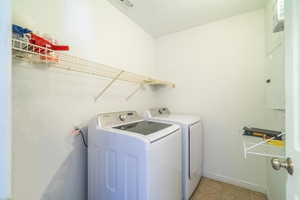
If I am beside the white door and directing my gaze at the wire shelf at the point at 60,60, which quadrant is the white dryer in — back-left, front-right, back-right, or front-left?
front-right

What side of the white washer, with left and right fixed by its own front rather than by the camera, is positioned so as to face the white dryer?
left

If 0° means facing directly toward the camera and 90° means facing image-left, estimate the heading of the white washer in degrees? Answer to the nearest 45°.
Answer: approximately 315°

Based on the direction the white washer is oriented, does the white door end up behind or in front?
in front

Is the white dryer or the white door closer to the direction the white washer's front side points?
the white door

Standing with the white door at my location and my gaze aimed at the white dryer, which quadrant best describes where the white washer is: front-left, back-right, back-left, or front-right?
front-left
